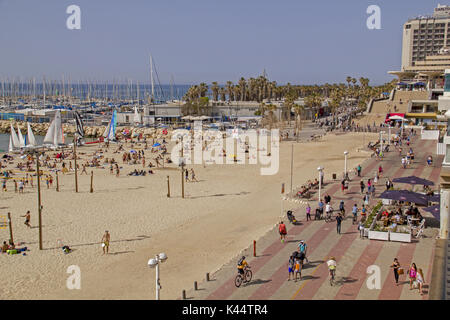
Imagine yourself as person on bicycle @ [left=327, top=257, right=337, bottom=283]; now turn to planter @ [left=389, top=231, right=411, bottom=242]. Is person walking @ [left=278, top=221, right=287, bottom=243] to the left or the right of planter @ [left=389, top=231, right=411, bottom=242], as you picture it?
left

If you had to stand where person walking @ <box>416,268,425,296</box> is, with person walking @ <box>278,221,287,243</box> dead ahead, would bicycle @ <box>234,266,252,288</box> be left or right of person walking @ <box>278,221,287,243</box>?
left

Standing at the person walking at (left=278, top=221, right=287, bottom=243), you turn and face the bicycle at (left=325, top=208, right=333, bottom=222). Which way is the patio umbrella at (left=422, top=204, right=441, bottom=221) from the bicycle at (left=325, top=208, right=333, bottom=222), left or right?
right

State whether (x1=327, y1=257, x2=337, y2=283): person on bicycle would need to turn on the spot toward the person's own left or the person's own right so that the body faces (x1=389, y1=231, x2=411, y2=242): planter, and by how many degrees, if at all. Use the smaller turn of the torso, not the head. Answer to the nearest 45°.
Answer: approximately 45° to the person's own right

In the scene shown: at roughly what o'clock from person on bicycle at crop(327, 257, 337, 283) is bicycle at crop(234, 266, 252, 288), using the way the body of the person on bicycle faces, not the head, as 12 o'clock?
The bicycle is roughly at 9 o'clock from the person on bicycle.

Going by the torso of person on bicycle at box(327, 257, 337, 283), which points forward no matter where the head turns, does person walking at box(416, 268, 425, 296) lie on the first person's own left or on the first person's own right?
on the first person's own right

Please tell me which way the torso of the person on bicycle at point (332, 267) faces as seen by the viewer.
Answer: away from the camera

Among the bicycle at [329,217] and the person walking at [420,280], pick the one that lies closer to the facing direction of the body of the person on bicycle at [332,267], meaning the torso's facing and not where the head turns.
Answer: the bicycle

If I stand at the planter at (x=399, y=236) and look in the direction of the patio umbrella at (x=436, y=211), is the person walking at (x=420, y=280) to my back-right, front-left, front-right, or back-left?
back-right
